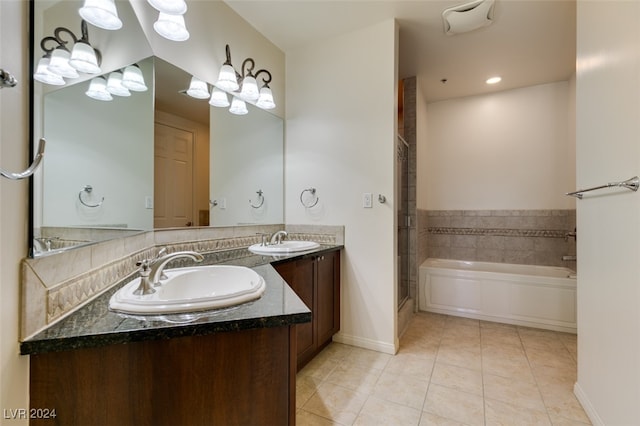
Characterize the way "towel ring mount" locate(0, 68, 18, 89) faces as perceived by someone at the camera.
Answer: facing to the right of the viewer

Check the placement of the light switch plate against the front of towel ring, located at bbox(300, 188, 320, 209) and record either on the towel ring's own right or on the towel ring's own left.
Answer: on the towel ring's own left

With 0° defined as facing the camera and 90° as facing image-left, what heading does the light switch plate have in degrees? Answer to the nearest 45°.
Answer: approximately 0°

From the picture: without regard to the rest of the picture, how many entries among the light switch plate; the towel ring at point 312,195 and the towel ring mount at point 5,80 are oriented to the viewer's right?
1

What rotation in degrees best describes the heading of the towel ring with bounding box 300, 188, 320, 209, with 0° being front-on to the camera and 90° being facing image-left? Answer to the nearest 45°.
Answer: approximately 0°

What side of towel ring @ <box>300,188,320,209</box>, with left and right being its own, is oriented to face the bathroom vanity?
front

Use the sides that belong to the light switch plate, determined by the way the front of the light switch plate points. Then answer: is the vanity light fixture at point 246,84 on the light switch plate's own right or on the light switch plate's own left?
on the light switch plate's own right
